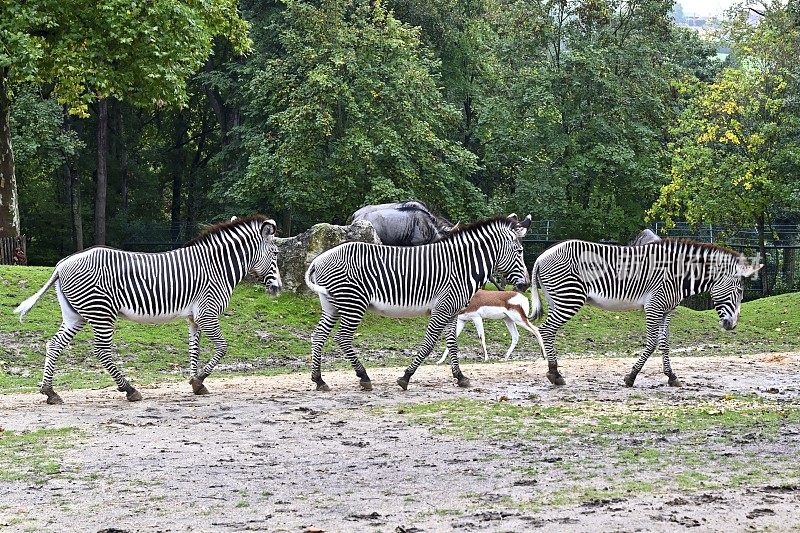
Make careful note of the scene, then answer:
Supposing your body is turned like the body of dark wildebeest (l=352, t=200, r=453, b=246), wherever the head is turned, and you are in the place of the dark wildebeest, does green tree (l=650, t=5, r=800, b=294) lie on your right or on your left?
on your left

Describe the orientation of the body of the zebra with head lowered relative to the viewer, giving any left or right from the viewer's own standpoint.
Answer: facing to the right of the viewer

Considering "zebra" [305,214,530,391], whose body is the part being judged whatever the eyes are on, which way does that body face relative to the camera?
to the viewer's right

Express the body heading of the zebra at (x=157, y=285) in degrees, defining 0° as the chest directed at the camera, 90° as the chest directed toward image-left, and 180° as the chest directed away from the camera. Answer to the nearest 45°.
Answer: approximately 270°

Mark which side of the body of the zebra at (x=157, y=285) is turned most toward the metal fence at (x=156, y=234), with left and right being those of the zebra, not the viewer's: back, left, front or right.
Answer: left

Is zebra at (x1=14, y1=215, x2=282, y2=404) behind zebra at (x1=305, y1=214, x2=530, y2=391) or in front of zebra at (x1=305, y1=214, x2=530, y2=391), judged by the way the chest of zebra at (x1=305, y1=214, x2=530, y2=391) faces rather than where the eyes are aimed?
behind

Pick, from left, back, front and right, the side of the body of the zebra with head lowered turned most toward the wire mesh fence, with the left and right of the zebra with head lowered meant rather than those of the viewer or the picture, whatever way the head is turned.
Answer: left

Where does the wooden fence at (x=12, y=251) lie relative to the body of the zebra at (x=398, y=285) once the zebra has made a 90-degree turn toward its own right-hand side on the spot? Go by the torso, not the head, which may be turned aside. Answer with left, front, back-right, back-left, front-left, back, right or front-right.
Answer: back-right

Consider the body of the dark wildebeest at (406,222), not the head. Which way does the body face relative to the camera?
to the viewer's right
